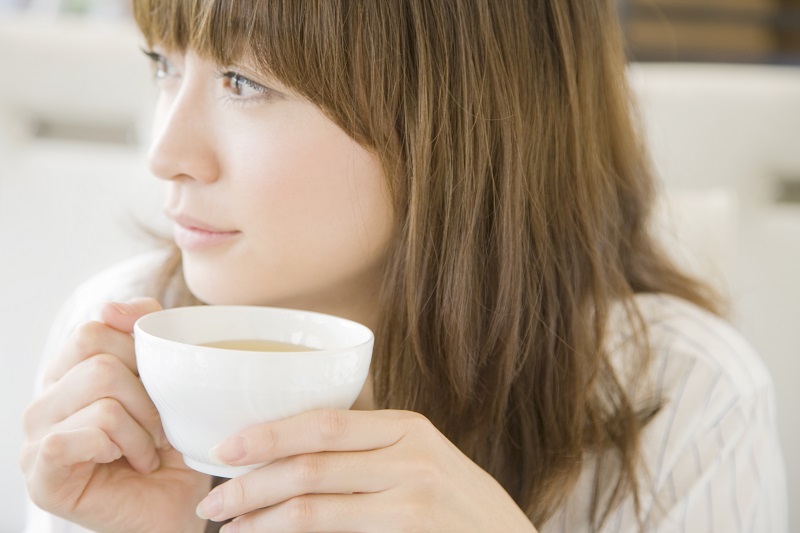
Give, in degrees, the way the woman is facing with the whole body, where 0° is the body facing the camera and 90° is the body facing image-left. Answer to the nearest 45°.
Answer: approximately 45°
